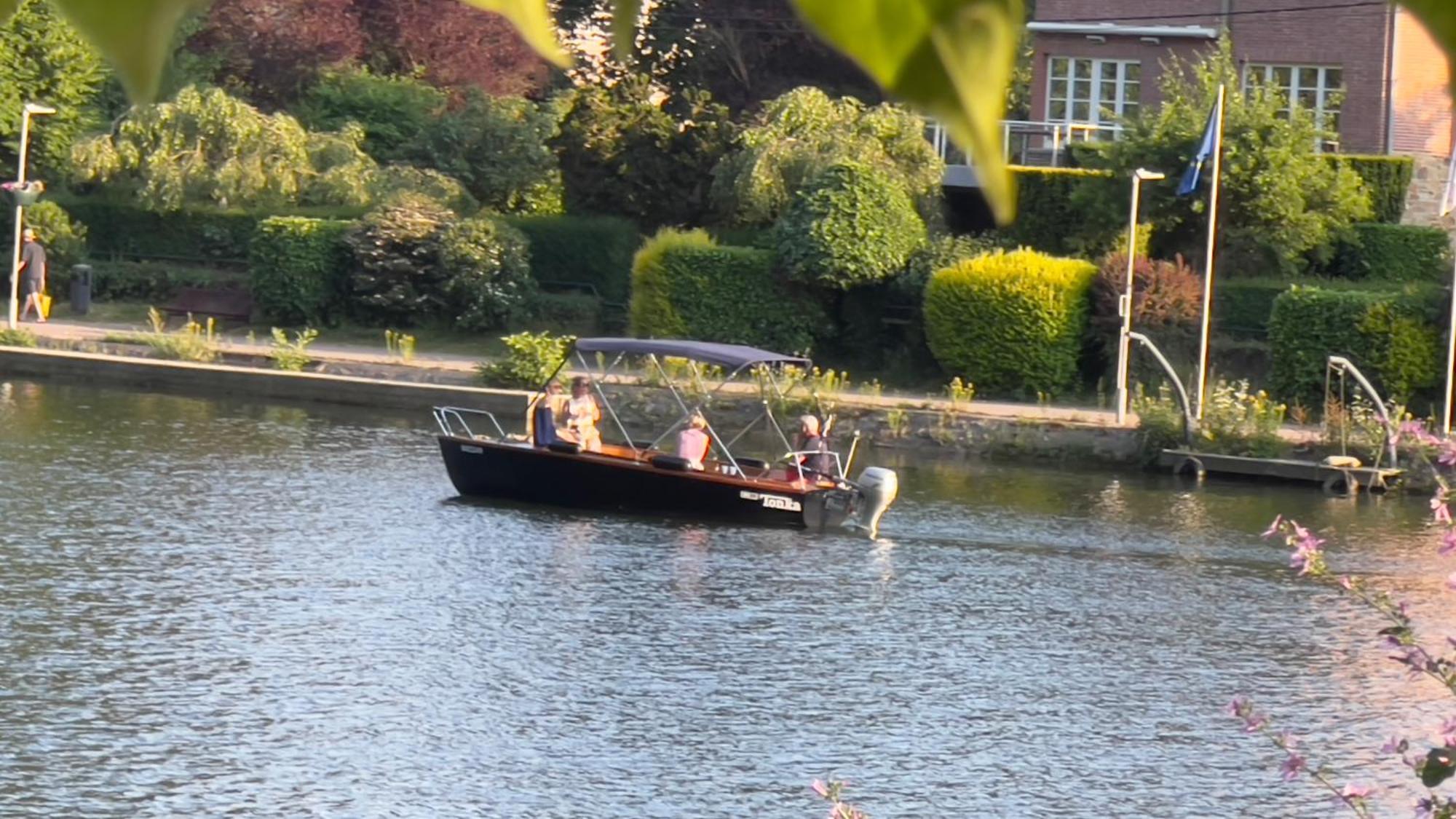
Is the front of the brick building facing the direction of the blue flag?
yes

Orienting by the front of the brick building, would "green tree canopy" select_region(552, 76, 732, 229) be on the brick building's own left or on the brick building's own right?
on the brick building's own right

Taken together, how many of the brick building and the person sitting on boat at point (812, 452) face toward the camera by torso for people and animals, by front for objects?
1

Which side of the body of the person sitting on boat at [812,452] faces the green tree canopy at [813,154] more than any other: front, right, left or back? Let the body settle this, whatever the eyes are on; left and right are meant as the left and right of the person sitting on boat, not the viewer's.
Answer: right

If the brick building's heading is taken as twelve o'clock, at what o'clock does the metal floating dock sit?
The metal floating dock is roughly at 12 o'clock from the brick building.

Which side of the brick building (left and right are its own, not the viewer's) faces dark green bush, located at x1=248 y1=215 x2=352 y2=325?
right

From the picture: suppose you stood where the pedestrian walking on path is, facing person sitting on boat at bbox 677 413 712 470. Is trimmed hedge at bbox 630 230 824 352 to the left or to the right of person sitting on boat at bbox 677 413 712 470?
left

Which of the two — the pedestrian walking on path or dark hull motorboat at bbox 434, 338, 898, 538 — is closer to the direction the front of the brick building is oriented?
the dark hull motorboat

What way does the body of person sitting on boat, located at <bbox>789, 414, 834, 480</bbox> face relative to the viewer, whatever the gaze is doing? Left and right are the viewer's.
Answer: facing to the left of the viewer

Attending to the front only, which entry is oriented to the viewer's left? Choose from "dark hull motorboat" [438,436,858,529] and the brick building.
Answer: the dark hull motorboat

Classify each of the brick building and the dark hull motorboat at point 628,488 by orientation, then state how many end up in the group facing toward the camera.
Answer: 1

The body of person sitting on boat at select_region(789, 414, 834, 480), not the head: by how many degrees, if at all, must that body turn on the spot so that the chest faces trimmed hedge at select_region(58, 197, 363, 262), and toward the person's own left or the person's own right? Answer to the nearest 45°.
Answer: approximately 45° to the person's own right

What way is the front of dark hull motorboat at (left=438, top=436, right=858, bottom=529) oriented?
to the viewer's left

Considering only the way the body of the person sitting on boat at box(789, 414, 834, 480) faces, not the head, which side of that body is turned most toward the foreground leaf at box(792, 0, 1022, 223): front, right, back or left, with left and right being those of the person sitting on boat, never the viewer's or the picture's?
left

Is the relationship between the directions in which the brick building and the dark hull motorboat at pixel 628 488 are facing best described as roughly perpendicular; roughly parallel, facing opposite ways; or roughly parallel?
roughly perpendicular

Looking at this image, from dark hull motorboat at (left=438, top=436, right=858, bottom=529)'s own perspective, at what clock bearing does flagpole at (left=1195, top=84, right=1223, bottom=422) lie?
The flagpole is roughly at 5 o'clock from the dark hull motorboat.
